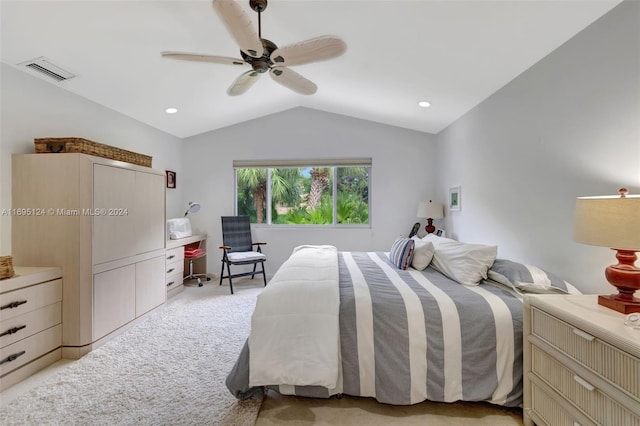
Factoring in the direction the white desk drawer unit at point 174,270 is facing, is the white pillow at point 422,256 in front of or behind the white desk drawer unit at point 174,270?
in front

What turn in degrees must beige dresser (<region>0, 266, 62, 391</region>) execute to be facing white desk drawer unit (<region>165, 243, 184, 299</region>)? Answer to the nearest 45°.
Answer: approximately 90° to its left

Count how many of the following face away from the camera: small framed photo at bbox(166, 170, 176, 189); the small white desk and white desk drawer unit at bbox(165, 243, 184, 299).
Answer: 0

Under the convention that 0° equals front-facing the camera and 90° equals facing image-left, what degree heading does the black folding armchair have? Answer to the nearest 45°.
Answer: approximately 315°

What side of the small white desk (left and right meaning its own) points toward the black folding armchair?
front

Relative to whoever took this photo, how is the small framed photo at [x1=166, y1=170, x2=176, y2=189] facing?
facing the viewer and to the right of the viewer

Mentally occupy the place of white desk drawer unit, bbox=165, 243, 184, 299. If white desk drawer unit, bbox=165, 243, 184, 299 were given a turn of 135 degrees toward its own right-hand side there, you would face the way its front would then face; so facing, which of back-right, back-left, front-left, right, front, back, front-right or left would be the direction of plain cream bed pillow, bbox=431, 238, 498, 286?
back-left

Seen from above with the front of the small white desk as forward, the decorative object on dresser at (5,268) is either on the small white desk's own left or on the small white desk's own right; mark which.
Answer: on the small white desk's own right

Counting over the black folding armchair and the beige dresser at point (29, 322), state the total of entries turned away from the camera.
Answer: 0

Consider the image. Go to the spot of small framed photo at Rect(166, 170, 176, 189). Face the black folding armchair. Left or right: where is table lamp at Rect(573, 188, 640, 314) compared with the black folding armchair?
right

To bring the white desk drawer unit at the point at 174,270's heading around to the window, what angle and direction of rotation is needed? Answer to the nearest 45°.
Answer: approximately 45° to its left

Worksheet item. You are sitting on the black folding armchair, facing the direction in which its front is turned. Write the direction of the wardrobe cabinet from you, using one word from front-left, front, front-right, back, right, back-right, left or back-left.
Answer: right

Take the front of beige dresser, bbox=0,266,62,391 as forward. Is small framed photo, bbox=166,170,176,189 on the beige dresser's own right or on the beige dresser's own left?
on the beige dresser's own left

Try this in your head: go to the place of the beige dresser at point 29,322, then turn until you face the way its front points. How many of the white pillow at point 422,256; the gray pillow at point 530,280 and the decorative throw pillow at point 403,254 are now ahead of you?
3

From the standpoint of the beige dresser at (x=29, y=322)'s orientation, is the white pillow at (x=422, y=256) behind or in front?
in front
